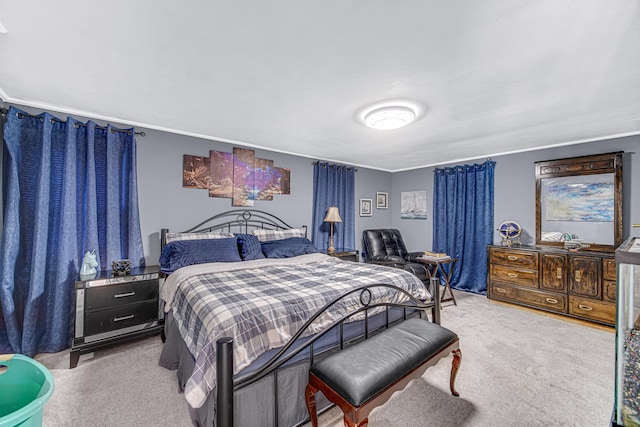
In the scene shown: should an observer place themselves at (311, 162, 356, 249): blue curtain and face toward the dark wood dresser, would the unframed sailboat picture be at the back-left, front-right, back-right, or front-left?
front-left

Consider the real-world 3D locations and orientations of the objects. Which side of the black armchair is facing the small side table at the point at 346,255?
right

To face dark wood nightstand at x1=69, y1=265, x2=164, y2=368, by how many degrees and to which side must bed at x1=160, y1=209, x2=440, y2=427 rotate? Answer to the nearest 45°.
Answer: approximately 180°

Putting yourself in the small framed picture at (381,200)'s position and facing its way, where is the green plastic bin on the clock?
The green plastic bin is roughly at 2 o'clock from the small framed picture.

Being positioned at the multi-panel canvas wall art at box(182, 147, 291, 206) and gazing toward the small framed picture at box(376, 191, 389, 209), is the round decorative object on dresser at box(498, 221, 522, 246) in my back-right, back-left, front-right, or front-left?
front-right

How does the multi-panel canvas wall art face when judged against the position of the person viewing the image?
facing the viewer and to the right of the viewer

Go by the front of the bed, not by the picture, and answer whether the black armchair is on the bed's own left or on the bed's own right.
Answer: on the bed's own left

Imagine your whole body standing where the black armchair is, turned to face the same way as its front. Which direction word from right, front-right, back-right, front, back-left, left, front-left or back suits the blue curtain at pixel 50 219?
right

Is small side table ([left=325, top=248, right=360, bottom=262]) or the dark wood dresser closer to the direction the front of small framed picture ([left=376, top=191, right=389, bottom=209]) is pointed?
the dark wood dresser

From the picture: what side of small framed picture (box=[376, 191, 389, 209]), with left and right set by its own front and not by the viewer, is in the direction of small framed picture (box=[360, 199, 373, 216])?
right
